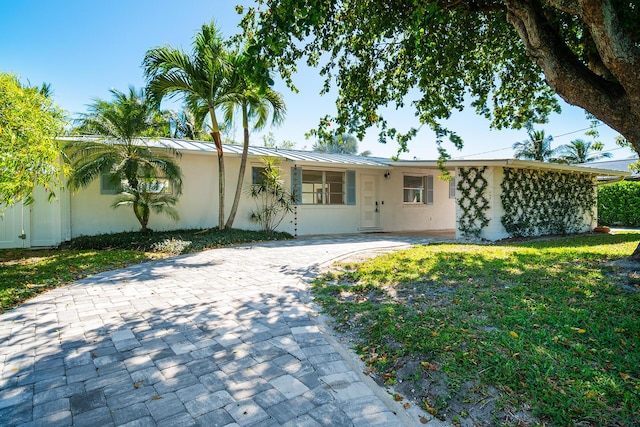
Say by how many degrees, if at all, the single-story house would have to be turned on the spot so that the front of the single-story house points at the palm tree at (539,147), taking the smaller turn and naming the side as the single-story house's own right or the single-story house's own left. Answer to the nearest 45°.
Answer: approximately 135° to the single-story house's own left

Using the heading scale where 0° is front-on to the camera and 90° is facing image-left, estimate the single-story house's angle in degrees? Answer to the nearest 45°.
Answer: approximately 0°

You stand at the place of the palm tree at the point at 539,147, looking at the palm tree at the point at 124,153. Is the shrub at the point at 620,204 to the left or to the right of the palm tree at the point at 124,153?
left

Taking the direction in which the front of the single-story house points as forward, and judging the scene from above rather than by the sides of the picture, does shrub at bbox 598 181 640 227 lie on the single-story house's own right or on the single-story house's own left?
on the single-story house's own left

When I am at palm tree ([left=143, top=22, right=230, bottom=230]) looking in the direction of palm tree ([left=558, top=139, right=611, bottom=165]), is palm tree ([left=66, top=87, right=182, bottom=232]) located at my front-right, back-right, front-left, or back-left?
back-left

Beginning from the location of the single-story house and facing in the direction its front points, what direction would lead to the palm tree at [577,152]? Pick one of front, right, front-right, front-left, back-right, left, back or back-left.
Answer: back-left

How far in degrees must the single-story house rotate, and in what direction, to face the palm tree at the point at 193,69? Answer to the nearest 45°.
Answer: approximately 45° to its right
